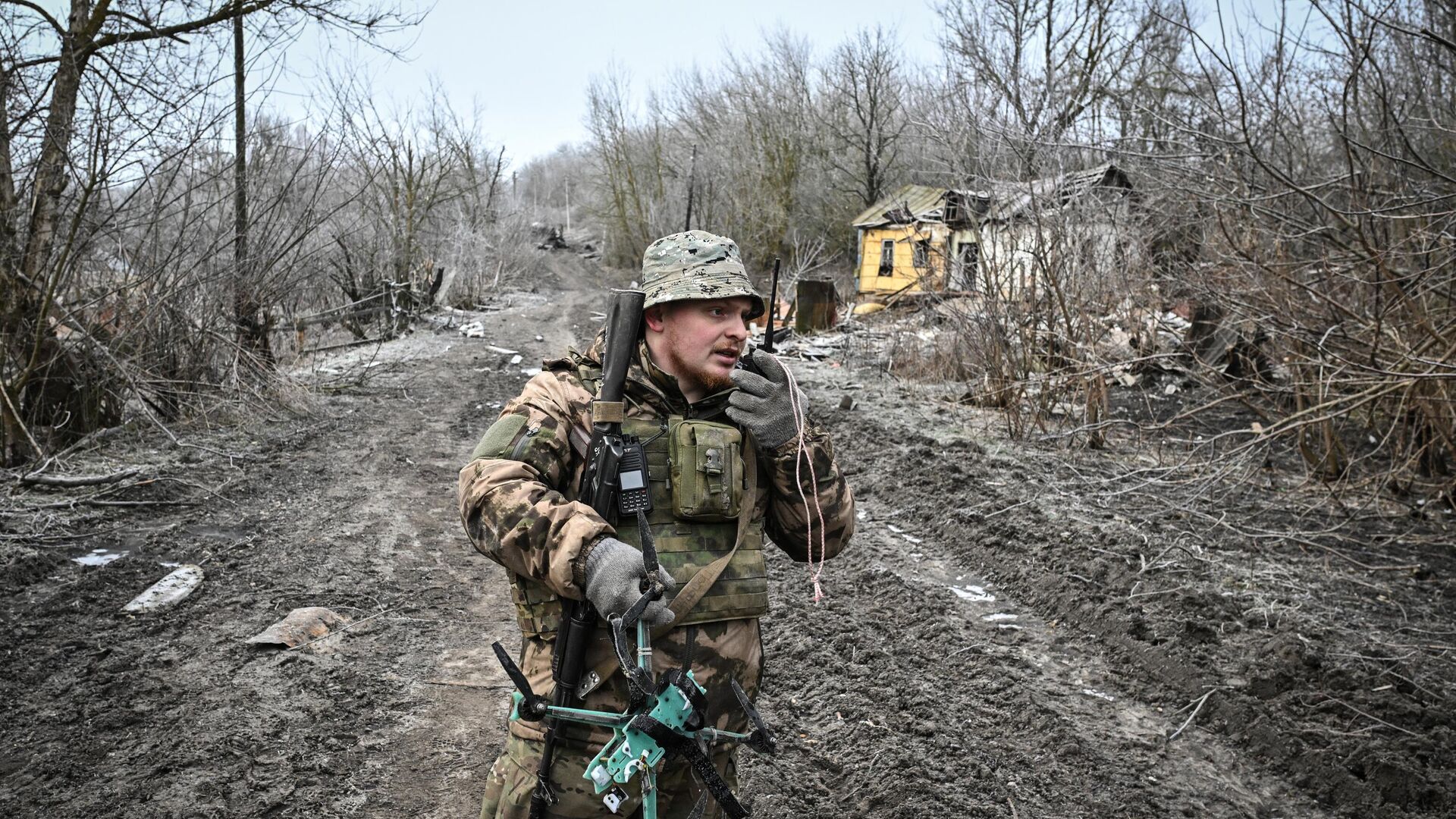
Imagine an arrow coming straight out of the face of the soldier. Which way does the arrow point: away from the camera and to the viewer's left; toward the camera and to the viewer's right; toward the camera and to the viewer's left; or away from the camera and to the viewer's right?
toward the camera and to the viewer's right

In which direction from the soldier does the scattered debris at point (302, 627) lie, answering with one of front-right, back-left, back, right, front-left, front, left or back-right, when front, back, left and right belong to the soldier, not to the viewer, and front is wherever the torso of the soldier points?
back

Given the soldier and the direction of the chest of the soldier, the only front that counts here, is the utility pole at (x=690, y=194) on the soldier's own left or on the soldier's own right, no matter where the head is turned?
on the soldier's own left

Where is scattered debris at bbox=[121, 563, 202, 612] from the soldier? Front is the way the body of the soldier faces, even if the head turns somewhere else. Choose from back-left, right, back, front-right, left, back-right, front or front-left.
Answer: back

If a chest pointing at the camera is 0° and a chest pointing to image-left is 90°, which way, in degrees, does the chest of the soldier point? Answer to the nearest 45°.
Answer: approximately 315°

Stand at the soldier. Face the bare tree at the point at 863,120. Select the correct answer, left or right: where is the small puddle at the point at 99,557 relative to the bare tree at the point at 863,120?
left

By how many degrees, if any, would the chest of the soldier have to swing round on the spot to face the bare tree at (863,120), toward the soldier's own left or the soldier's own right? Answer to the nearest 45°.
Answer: approximately 135° to the soldier's own left
